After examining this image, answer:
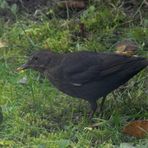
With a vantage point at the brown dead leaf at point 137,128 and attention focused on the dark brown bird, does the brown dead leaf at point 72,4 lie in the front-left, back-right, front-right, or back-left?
front-right

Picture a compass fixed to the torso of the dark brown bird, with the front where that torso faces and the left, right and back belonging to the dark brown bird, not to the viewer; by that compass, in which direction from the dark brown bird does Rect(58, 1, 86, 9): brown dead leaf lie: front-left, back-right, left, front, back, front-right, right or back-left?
right

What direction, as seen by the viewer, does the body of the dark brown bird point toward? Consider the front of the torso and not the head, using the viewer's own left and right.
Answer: facing to the left of the viewer
